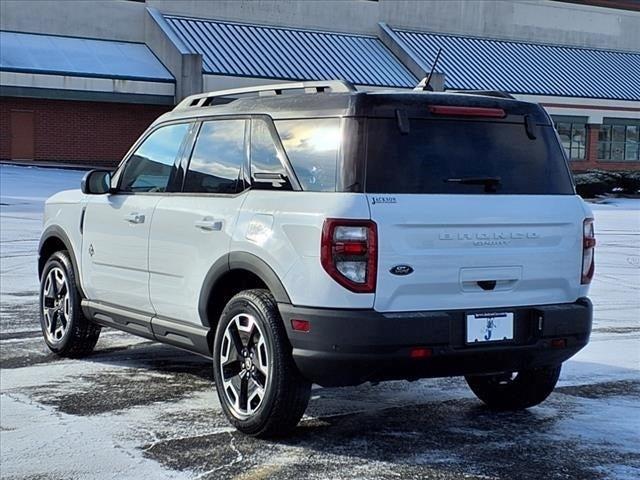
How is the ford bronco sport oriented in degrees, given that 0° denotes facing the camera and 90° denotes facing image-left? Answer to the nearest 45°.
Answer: approximately 135°

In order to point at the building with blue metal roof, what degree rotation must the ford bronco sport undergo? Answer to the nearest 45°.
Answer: approximately 45° to its right
